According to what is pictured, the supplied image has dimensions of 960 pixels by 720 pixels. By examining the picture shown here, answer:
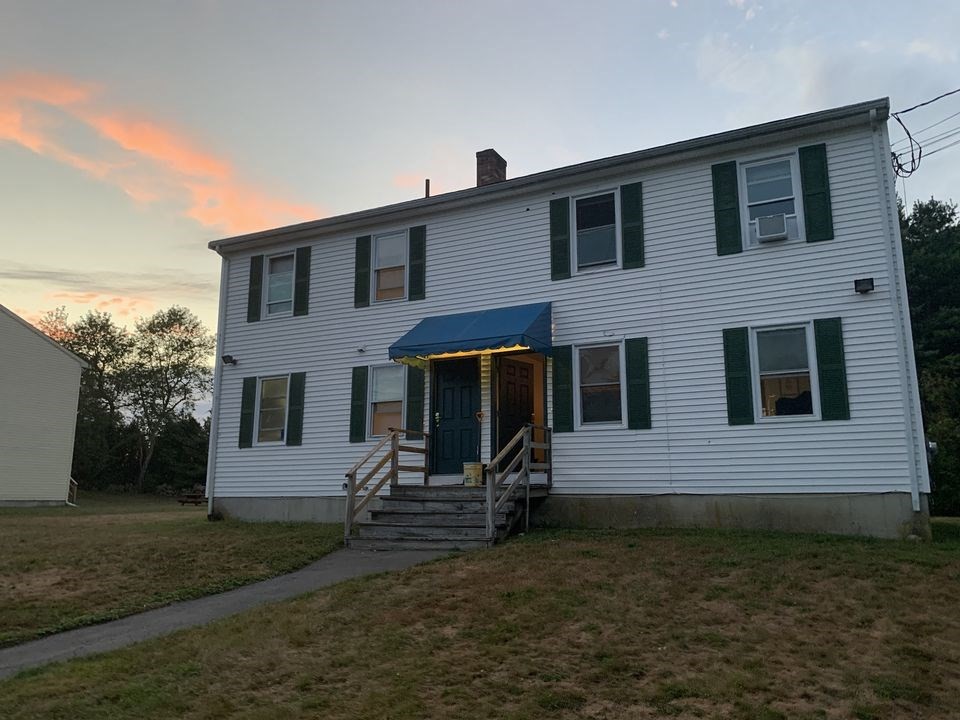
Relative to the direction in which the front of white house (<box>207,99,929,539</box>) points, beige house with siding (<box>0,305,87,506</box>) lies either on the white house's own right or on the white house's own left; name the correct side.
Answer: on the white house's own right

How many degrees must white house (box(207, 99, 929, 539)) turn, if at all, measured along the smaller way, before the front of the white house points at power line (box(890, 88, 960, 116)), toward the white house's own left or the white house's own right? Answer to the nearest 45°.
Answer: approximately 135° to the white house's own left

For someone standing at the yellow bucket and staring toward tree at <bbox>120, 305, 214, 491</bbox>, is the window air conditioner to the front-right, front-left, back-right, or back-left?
back-right

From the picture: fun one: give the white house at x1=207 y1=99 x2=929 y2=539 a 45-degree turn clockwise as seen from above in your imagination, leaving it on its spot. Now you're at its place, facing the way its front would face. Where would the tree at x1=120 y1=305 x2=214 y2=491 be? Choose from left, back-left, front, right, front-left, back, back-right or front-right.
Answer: front-right

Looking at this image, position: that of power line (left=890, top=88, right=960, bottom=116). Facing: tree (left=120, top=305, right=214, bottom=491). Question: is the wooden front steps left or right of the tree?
left

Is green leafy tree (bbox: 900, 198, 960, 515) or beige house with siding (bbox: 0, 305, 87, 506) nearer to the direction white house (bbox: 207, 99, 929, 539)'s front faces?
the beige house with siding

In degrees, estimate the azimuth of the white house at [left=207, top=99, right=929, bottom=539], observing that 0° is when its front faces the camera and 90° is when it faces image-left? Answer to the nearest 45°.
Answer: approximately 45°
